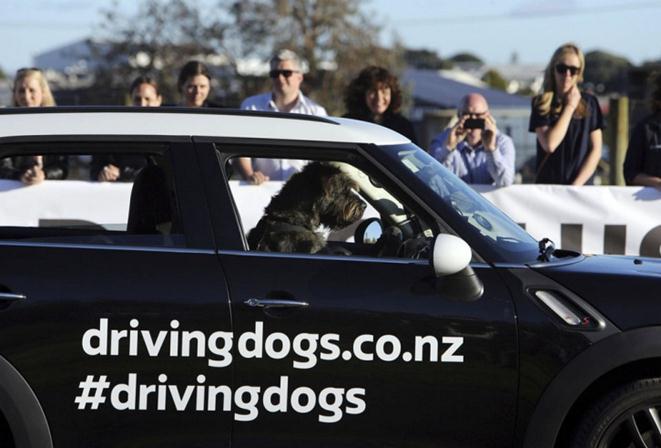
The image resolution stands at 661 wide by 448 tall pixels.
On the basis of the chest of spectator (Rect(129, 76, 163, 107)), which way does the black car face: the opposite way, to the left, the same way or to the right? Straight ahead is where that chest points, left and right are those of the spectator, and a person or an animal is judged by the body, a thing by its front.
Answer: to the left

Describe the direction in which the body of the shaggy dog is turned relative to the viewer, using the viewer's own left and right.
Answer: facing to the right of the viewer

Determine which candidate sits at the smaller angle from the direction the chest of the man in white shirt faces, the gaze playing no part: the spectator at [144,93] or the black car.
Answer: the black car

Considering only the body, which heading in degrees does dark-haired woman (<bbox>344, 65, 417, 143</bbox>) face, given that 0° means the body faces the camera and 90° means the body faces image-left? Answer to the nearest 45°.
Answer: approximately 0°

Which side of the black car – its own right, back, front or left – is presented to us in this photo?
right

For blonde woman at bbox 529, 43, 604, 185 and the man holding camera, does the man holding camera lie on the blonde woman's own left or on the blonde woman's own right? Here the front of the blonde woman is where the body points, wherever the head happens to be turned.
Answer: on the blonde woman's own right
